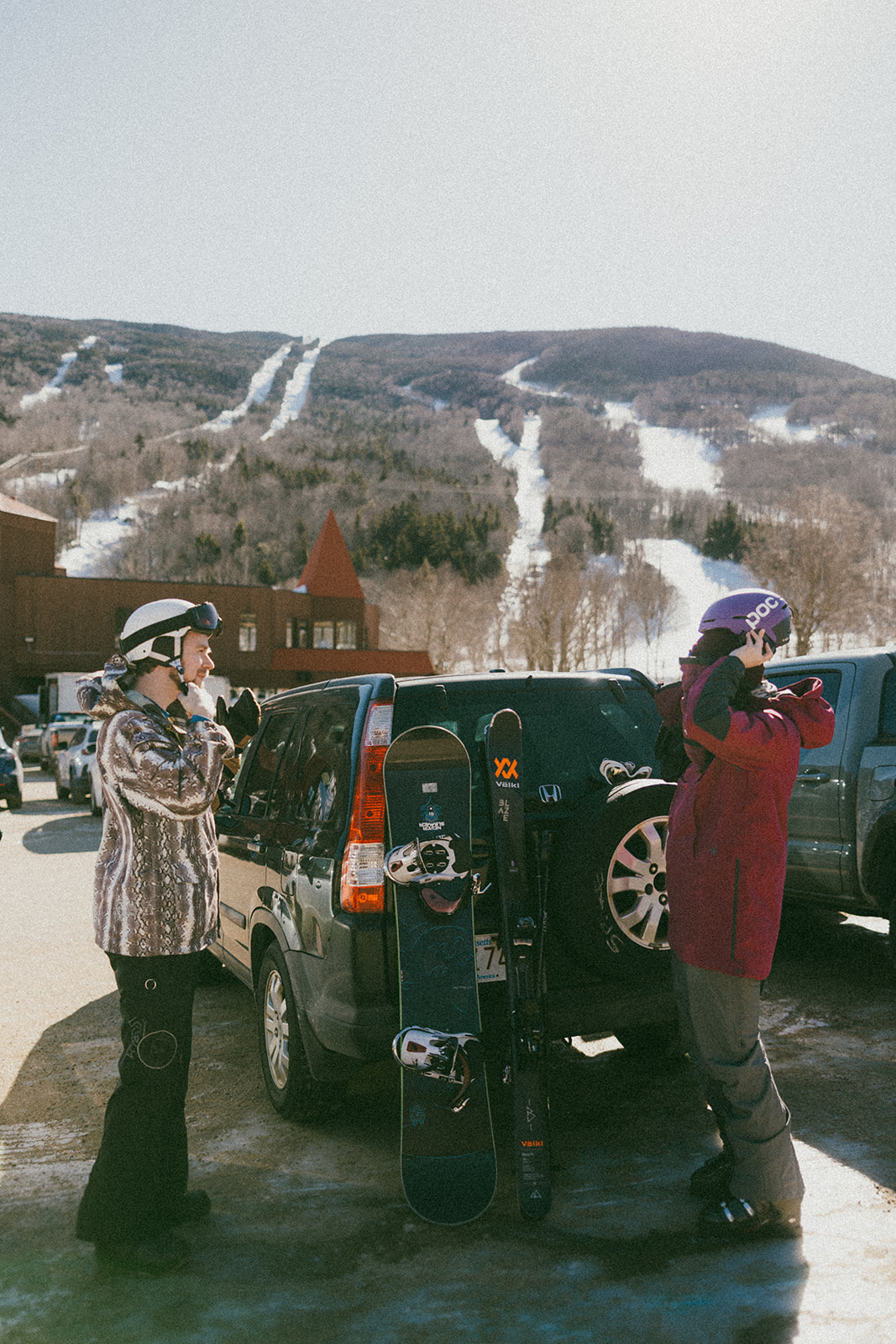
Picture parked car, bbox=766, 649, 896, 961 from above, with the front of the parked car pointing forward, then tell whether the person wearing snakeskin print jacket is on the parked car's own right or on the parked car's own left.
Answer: on the parked car's own left

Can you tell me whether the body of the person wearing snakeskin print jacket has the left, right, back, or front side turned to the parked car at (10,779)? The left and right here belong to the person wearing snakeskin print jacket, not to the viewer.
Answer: left

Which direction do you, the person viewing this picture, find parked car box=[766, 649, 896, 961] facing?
facing away from the viewer and to the left of the viewer

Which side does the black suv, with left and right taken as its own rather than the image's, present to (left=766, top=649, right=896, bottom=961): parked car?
right

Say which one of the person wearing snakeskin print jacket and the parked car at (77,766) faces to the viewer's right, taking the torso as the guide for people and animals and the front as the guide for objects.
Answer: the person wearing snakeskin print jacket

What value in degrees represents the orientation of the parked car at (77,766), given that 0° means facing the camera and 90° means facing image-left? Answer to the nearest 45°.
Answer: approximately 45°

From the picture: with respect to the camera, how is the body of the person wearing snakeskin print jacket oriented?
to the viewer's right

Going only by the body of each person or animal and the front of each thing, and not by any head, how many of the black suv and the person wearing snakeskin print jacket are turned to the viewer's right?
1

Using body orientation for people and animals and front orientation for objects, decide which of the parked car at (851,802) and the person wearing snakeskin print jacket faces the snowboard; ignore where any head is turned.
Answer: the person wearing snakeskin print jacket

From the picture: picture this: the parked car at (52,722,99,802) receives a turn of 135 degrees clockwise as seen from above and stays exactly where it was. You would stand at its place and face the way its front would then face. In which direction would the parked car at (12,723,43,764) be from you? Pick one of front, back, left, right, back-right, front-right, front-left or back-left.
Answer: front
